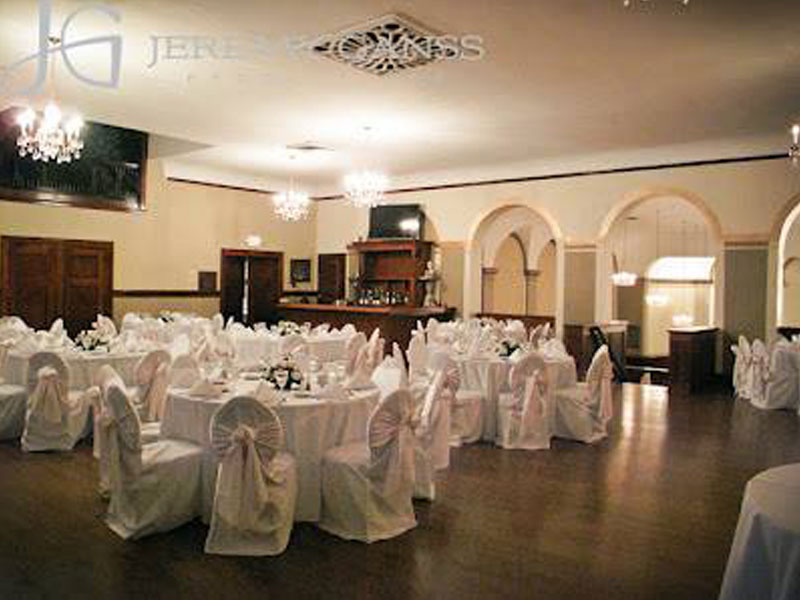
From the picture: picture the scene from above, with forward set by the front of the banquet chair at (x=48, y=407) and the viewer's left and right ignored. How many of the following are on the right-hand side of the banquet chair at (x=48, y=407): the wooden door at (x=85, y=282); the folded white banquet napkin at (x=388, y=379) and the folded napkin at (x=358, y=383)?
2

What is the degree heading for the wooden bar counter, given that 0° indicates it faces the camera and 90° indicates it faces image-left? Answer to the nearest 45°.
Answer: approximately 0°

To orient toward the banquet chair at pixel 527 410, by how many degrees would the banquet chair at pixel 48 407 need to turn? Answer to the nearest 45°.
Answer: approximately 45° to its right

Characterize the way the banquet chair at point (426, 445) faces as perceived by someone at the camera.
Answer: facing to the left of the viewer

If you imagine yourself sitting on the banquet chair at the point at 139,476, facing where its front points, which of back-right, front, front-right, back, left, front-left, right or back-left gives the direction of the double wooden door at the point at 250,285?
front-left

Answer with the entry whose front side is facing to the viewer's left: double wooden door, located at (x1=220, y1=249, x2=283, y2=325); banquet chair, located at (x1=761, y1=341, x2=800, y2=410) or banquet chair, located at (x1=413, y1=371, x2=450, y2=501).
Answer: banquet chair, located at (x1=413, y1=371, x2=450, y2=501)

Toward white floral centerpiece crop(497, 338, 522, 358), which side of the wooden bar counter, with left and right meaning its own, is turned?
front

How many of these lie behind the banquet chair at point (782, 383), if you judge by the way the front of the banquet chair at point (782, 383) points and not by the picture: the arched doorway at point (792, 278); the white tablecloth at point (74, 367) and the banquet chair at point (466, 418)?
2

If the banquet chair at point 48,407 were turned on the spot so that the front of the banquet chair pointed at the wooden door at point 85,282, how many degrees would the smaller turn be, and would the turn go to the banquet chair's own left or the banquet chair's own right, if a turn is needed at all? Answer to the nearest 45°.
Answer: approximately 45° to the banquet chair's own left

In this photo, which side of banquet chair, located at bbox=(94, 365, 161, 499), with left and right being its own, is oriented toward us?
right

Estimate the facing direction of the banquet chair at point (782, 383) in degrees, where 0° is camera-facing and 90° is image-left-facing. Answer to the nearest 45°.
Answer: approximately 225°

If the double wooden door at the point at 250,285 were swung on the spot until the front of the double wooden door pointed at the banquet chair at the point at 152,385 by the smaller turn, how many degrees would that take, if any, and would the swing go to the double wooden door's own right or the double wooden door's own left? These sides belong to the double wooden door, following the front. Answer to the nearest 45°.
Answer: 0° — it already faces it

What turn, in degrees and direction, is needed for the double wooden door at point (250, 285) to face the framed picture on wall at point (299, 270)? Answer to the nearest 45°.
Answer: approximately 135° to its left
